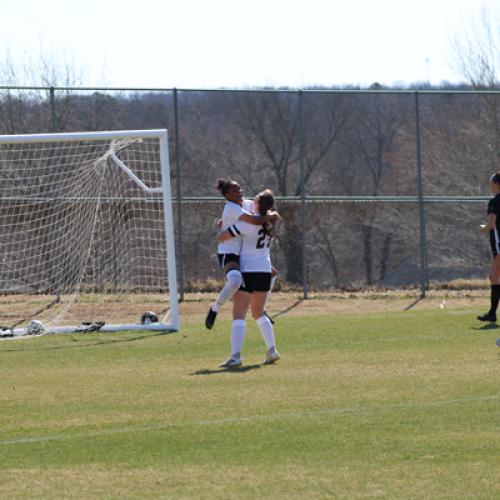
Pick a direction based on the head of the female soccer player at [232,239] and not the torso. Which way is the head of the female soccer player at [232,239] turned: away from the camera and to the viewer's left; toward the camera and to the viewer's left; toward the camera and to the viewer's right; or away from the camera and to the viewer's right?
toward the camera and to the viewer's right

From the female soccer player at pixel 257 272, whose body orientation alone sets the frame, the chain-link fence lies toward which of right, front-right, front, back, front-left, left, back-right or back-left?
front-right

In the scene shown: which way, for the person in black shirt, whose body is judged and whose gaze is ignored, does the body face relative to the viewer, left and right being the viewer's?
facing to the left of the viewer

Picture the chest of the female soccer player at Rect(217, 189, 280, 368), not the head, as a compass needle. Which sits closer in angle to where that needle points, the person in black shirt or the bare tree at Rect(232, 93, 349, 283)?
the bare tree

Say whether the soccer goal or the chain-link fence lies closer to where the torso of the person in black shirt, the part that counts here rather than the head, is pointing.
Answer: the soccer goal

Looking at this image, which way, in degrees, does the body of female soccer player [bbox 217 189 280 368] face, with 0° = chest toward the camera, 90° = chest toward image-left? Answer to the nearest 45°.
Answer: approximately 135°

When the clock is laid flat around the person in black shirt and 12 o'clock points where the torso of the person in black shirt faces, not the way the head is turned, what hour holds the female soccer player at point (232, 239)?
The female soccer player is roughly at 10 o'clock from the person in black shirt.

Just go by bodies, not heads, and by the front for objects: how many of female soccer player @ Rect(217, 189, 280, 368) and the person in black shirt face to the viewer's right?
0

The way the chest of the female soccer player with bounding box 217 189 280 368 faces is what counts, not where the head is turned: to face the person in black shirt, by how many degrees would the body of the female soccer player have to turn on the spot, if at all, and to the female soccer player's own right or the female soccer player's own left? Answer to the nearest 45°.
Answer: approximately 90° to the female soccer player's own right

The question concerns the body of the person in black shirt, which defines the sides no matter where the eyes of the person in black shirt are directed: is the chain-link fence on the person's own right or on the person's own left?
on the person's own right

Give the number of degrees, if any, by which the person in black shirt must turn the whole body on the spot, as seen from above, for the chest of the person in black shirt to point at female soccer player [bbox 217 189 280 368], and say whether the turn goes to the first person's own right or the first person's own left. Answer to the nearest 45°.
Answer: approximately 45° to the first person's own left

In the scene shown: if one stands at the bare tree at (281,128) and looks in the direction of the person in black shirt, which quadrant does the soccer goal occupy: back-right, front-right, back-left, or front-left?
front-right

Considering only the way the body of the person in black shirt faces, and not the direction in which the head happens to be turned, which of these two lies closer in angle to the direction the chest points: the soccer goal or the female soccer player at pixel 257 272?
the soccer goal

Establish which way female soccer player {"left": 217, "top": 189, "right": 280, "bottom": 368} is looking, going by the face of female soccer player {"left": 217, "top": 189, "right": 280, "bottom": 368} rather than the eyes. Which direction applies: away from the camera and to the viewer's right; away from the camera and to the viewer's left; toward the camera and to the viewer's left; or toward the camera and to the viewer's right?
away from the camera and to the viewer's left
